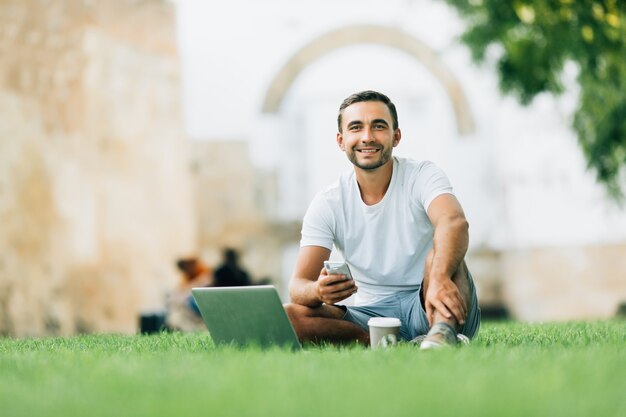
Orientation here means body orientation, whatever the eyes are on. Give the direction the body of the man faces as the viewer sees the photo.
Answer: toward the camera

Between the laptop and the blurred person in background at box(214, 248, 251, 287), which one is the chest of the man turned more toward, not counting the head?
the laptop

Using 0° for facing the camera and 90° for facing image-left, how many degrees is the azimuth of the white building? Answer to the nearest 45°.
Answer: approximately 0°

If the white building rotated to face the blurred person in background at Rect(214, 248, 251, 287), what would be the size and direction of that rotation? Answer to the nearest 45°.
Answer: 0° — it already faces them

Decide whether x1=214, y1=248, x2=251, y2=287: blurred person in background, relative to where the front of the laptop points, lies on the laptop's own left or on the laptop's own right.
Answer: on the laptop's own left

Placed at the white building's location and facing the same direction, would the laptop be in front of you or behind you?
in front

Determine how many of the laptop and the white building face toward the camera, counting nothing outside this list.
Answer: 1

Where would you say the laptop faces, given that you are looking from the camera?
facing away from the viewer and to the right of the viewer

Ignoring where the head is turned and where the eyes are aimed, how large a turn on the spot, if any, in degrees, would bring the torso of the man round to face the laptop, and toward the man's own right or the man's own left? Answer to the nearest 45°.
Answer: approximately 45° to the man's own right
